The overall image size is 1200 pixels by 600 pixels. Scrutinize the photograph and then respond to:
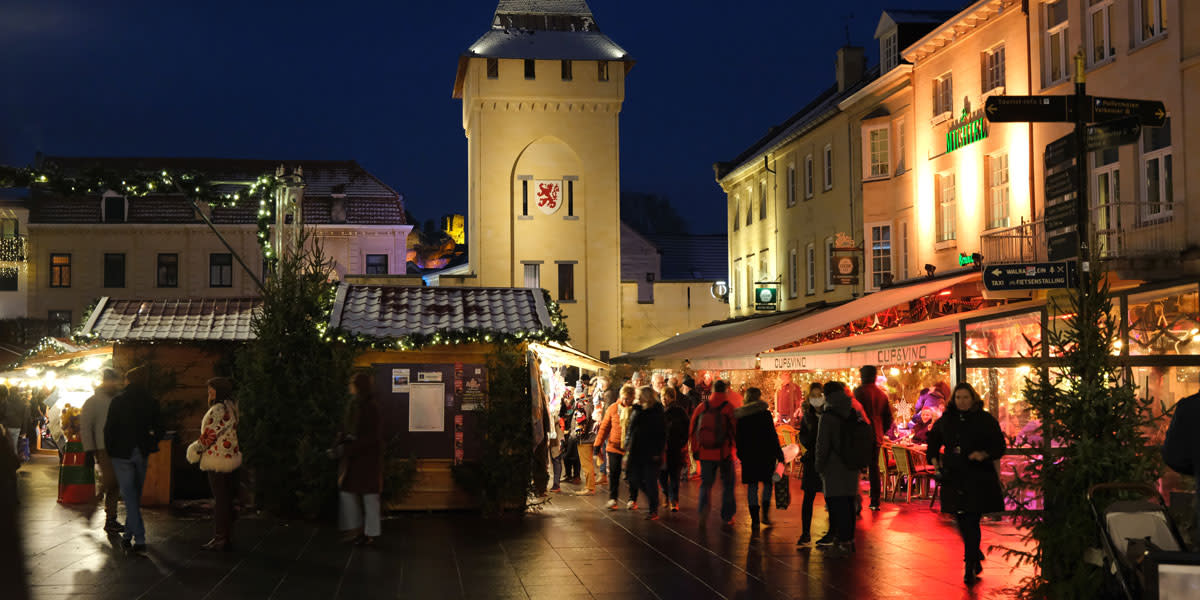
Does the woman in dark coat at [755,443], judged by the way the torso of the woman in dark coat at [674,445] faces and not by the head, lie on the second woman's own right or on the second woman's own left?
on the second woman's own left

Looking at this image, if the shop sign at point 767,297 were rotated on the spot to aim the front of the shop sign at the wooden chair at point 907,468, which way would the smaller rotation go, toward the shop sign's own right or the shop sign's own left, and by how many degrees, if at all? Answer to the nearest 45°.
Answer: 0° — it already faces it

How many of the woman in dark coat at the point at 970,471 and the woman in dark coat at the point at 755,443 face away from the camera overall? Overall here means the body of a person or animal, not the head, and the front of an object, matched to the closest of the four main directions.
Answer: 1

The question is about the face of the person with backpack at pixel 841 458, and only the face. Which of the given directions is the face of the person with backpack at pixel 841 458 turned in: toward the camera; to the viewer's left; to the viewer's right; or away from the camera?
away from the camera

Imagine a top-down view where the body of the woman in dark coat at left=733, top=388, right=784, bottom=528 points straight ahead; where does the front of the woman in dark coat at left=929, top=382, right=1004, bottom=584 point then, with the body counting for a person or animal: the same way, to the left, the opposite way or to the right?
the opposite way

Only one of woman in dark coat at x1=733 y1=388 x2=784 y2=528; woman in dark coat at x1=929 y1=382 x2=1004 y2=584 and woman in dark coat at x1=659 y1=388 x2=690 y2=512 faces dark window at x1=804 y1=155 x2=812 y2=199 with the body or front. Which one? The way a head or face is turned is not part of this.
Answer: woman in dark coat at x1=733 y1=388 x2=784 y2=528

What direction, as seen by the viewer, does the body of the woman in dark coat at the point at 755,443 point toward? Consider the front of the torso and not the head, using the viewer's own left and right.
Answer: facing away from the viewer
